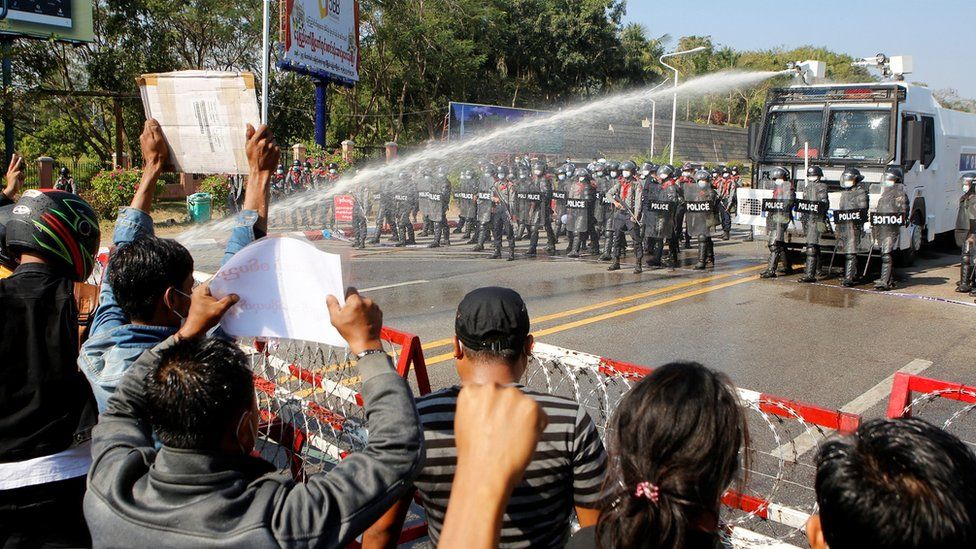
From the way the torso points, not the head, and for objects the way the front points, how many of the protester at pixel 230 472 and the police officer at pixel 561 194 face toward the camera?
1

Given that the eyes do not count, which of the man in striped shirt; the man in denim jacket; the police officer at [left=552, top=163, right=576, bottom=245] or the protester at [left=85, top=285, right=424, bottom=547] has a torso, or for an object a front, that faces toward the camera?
the police officer

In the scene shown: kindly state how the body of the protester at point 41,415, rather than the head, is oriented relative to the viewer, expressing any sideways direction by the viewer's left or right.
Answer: facing away from the viewer and to the right of the viewer

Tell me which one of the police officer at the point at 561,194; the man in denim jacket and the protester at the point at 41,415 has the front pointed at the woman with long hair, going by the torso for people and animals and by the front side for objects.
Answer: the police officer

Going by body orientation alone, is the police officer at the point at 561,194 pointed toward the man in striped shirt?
yes

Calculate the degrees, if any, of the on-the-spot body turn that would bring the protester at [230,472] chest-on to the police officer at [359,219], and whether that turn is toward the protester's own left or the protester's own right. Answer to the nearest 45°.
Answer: approximately 45° to the protester's own left

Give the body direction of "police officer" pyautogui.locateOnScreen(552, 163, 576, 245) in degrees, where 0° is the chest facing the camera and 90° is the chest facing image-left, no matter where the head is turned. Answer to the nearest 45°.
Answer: approximately 0°

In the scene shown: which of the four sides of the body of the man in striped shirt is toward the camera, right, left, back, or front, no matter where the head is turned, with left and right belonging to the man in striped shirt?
back

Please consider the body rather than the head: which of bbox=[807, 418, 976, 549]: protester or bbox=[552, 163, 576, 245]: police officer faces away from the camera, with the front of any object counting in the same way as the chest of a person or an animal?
the protester

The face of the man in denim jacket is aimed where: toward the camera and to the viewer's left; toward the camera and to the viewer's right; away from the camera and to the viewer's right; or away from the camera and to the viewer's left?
away from the camera and to the viewer's right
